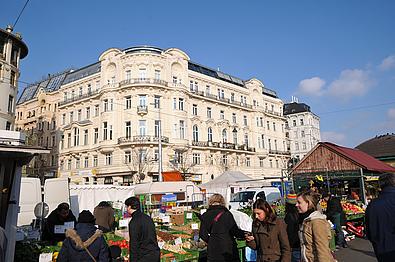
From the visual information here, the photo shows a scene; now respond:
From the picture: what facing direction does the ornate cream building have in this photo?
toward the camera

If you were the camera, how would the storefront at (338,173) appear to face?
facing the viewer and to the left of the viewer

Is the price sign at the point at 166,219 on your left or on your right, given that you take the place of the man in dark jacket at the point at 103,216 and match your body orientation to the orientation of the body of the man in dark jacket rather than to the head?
on your right

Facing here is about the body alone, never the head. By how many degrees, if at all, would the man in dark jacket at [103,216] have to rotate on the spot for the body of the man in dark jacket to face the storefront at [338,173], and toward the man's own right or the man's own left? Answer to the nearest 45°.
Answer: approximately 45° to the man's own right

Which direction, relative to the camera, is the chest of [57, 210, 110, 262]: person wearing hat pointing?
away from the camera

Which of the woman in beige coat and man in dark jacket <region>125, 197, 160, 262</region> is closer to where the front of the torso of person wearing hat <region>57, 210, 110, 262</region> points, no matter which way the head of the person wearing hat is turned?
the man in dark jacket

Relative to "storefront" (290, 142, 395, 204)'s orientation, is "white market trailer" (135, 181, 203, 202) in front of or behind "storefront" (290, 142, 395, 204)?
in front

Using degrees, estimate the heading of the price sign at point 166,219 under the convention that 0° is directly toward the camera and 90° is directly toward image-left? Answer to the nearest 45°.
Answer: approximately 0°

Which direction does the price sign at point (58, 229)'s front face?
toward the camera

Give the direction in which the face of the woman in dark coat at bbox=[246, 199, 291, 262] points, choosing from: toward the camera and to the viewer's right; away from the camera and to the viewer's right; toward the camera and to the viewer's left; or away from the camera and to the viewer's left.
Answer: toward the camera and to the viewer's left

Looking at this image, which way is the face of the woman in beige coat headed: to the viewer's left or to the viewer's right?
to the viewer's left

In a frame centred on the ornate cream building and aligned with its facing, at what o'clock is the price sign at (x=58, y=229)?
The price sign is roughly at 12 o'clock from the ornate cream building.

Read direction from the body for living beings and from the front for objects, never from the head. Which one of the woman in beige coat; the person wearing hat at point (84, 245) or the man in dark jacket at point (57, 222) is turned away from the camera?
the person wearing hat
